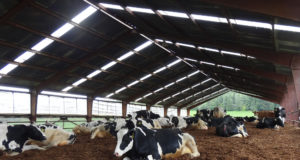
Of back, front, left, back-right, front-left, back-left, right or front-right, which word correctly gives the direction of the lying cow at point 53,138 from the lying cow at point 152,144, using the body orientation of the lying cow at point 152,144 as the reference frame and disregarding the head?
front-right

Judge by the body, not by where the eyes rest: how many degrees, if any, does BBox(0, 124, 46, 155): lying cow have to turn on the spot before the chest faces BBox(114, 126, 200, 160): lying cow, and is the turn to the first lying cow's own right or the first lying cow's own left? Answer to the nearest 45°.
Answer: approximately 45° to the first lying cow's own right

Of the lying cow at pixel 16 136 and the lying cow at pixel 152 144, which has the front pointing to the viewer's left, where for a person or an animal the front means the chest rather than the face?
the lying cow at pixel 152 144

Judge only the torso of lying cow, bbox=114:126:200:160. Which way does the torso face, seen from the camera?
to the viewer's left

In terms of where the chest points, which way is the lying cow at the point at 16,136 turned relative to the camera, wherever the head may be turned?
to the viewer's right

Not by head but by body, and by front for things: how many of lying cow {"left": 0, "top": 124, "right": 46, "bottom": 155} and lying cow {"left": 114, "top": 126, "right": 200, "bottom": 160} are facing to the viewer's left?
1
